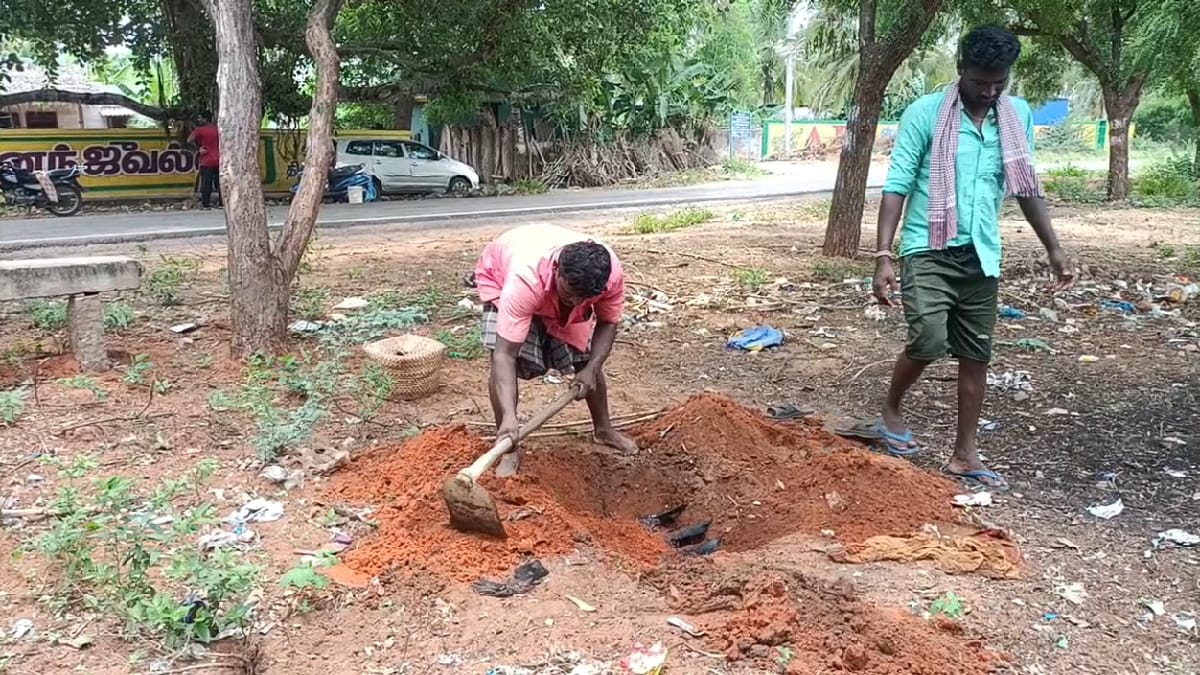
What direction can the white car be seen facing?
to the viewer's right

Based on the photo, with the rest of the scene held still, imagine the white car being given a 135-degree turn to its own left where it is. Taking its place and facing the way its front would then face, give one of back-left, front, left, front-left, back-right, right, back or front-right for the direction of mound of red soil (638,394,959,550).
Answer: back-left

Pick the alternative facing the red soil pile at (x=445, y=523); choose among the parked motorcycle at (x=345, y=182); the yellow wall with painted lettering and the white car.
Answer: the yellow wall with painted lettering

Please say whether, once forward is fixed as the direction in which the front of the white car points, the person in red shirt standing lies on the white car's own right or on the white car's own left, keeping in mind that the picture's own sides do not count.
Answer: on the white car's own right

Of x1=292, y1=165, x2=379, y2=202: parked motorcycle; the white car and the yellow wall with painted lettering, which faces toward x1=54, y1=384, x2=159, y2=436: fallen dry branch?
the yellow wall with painted lettering

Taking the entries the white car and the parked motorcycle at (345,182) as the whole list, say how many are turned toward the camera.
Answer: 0

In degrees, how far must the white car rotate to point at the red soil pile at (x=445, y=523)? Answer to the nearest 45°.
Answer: approximately 90° to its right

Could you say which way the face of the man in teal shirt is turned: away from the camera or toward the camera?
toward the camera

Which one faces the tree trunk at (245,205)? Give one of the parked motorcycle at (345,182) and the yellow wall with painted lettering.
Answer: the yellow wall with painted lettering

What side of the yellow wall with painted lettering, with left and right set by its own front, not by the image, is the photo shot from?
front

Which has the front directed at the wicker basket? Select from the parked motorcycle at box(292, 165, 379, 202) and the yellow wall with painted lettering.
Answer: the yellow wall with painted lettering

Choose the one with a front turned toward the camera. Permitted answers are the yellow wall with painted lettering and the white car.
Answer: the yellow wall with painted lettering

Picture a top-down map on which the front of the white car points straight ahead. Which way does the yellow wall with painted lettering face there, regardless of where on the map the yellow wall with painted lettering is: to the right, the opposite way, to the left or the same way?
to the right

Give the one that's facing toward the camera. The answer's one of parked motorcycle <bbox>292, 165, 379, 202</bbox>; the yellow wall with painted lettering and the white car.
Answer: the yellow wall with painted lettering
